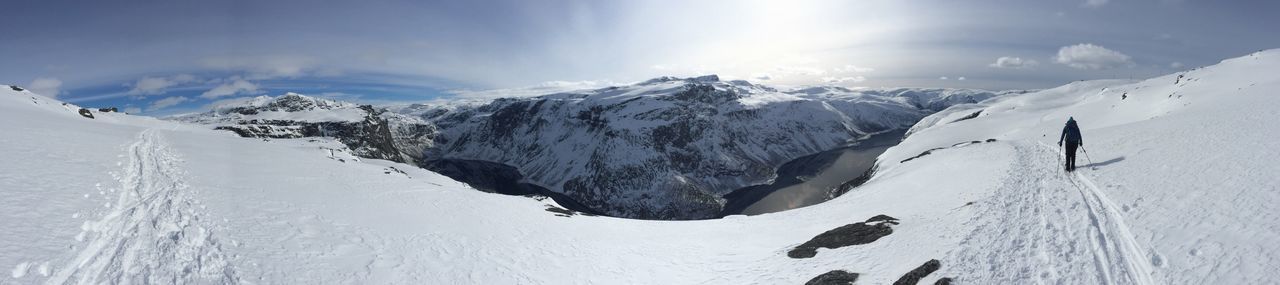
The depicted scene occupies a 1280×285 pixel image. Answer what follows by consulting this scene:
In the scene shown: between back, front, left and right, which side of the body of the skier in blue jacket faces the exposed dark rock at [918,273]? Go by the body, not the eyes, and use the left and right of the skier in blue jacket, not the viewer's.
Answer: back

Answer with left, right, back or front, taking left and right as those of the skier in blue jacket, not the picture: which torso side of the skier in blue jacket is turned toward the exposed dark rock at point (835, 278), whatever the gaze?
back

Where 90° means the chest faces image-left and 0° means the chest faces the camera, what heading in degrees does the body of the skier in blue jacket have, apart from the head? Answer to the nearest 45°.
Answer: approximately 180°

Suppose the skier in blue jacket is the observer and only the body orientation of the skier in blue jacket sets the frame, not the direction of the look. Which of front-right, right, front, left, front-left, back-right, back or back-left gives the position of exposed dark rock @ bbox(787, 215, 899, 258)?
back-left
